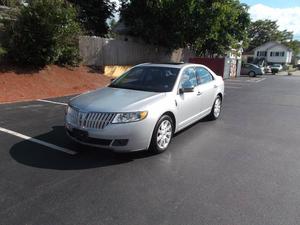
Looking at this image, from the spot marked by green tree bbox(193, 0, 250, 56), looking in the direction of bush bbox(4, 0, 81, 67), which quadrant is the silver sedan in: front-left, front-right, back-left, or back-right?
front-left

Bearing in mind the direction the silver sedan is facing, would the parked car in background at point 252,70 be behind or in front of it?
behind

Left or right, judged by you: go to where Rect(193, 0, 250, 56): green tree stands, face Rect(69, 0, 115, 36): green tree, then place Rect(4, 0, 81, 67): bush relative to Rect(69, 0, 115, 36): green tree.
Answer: left

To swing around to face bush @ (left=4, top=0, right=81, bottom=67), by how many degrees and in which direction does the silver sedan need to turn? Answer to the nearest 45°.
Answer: approximately 90° to its right

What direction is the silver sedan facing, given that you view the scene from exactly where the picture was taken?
facing the viewer and to the left of the viewer

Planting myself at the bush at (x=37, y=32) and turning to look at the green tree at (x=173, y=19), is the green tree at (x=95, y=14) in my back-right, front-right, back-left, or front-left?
front-left

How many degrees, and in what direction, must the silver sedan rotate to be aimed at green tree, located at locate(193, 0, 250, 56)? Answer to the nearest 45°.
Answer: approximately 135° to its right

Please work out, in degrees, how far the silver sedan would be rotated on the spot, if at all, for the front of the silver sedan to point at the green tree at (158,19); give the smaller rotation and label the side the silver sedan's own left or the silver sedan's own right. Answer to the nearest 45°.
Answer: approximately 135° to the silver sedan's own right

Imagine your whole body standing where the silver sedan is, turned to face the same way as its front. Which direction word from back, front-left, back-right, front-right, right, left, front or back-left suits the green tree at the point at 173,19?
back-right

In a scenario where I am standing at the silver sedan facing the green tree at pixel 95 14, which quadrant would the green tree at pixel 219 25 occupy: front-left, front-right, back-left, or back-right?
front-right

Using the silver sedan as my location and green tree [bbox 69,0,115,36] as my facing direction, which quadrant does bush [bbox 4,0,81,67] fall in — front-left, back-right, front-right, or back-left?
front-left
